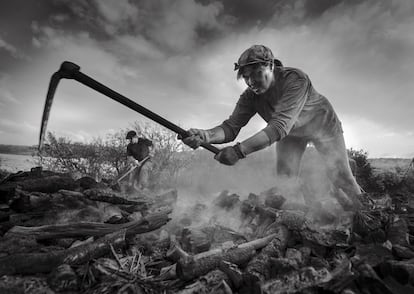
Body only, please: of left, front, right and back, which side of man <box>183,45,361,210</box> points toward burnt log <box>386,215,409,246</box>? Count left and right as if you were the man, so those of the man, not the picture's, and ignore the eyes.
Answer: left

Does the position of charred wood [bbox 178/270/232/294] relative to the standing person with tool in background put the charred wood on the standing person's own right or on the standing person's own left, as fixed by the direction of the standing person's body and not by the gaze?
on the standing person's own left

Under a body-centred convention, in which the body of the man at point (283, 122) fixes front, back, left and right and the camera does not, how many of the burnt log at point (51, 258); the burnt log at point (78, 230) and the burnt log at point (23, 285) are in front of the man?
3

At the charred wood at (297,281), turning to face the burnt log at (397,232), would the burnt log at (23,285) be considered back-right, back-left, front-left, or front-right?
back-left

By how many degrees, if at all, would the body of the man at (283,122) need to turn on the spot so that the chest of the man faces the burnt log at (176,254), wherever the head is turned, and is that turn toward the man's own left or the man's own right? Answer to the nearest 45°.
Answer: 0° — they already face it

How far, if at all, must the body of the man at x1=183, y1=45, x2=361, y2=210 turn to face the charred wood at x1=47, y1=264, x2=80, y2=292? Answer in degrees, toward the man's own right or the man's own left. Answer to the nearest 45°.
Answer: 0° — they already face it

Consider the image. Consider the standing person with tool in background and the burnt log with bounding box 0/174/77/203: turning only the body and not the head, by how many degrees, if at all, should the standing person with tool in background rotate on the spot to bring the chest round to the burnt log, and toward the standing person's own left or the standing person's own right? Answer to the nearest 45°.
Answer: approximately 45° to the standing person's own left

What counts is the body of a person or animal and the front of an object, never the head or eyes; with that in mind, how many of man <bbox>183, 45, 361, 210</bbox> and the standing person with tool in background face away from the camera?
0

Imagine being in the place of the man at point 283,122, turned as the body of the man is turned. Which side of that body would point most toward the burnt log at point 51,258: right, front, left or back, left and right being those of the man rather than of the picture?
front

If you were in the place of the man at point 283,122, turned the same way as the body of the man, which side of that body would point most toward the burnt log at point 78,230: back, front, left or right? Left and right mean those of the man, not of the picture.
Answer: front

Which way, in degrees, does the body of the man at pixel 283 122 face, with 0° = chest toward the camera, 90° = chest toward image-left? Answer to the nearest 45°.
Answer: approximately 45°

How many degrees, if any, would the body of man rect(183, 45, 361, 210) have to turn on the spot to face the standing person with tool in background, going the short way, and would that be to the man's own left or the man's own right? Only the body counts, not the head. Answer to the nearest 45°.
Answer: approximately 90° to the man's own right
